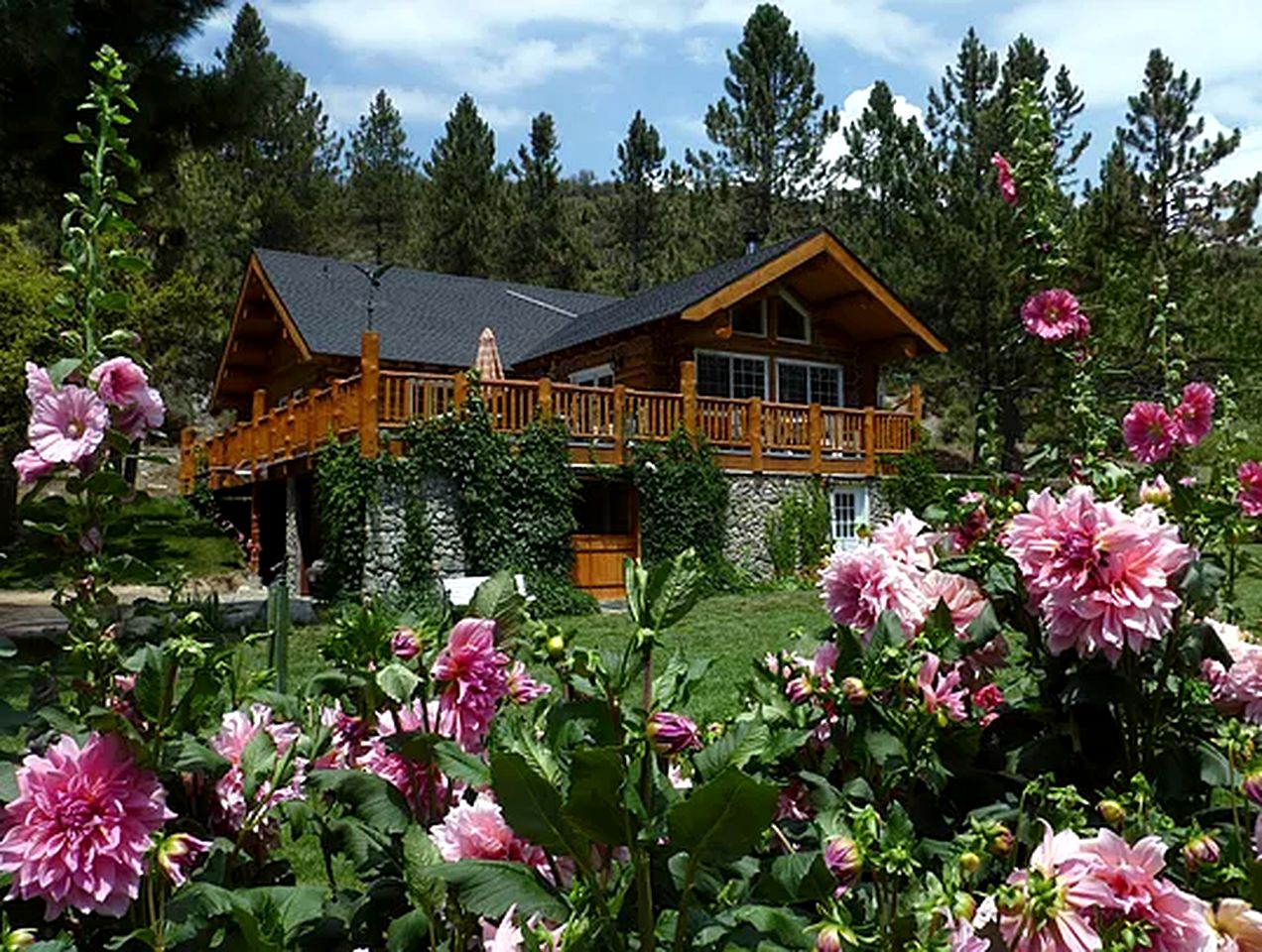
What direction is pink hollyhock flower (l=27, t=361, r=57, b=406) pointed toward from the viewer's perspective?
to the viewer's left

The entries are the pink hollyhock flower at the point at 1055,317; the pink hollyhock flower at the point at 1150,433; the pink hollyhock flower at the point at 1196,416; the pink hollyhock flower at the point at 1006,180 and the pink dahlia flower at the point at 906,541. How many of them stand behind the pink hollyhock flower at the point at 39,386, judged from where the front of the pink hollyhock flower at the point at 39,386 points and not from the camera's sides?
5

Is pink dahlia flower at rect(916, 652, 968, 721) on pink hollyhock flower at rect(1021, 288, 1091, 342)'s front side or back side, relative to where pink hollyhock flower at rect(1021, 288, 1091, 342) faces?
on the front side

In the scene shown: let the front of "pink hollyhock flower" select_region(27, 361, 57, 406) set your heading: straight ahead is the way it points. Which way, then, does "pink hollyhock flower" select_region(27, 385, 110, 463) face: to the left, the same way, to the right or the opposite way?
to the left

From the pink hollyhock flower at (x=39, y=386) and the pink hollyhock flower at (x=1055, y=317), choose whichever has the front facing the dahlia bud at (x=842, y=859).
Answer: the pink hollyhock flower at (x=1055, y=317)

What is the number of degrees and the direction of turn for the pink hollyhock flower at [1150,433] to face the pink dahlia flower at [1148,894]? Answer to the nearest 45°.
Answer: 0° — it already faces it

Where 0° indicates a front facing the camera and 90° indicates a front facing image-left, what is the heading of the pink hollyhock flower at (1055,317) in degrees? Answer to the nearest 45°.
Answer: approximately 0°

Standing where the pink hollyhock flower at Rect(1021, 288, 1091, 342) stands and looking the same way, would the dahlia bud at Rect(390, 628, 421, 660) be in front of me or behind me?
in front

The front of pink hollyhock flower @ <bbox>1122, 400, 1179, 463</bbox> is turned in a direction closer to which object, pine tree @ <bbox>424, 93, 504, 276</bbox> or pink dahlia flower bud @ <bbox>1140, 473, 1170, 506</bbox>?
the pink dahlia flower bud

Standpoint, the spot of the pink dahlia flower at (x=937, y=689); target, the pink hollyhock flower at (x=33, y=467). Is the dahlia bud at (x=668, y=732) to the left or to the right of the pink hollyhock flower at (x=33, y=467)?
left
